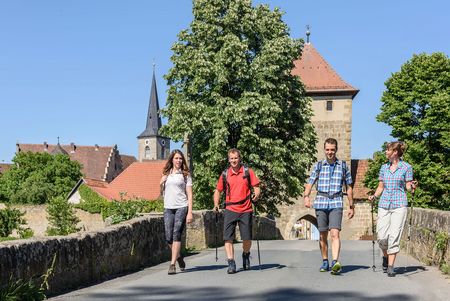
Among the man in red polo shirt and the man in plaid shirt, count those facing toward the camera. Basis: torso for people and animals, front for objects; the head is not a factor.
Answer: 2

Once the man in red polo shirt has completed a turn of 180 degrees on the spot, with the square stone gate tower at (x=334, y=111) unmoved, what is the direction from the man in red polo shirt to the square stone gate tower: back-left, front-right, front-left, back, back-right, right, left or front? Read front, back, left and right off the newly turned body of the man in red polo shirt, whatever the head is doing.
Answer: front

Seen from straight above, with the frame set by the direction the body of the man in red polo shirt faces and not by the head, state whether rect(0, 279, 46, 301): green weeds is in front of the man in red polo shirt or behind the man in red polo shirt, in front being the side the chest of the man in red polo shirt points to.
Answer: in front

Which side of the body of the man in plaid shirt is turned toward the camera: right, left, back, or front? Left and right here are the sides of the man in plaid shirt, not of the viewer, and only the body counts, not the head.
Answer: front

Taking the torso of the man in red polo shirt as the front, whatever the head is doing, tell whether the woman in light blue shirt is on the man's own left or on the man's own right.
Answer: on the man's own left

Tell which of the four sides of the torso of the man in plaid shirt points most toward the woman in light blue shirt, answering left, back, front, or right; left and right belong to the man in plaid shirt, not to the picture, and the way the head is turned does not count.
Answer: left

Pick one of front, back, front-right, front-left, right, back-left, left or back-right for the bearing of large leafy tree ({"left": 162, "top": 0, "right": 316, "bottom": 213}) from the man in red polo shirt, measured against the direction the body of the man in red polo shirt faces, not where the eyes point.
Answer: back

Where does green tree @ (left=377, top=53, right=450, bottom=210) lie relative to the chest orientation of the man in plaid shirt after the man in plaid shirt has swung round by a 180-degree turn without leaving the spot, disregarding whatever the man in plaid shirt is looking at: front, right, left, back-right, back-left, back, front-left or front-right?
front

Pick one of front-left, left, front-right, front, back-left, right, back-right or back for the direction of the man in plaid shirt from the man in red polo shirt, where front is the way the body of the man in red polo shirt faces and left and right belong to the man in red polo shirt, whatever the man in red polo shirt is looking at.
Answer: left

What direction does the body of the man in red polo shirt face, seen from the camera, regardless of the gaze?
toward the camera

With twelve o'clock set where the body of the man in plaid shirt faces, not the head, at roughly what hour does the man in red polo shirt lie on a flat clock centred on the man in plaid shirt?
The man in red polo shirt is roughly at 3 o'clock from the man in plaid shirt.

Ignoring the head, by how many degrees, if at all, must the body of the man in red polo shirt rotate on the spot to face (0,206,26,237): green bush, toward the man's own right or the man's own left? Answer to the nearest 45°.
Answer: approximately 135° to the man's own right

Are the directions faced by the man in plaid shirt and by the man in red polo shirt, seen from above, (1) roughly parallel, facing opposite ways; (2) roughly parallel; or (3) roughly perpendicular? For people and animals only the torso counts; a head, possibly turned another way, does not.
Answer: roughly parallel

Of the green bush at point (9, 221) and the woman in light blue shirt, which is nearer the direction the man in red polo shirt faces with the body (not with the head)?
the woman in light blue shirt

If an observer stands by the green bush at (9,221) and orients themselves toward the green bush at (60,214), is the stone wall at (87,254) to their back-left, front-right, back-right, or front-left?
front-right

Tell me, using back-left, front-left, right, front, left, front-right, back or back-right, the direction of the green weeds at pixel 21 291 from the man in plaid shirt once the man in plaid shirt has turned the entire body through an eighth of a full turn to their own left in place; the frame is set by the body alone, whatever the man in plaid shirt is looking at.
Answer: right
